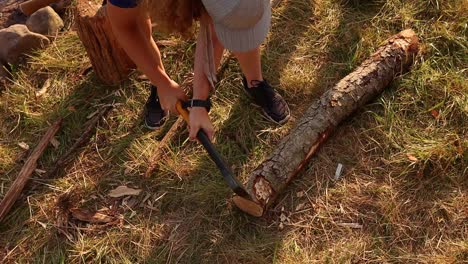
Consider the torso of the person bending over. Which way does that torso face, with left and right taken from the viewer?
facing the viewer

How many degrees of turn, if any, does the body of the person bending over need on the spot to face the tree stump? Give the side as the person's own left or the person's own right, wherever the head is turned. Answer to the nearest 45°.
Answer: approximately 135° to the person's own right

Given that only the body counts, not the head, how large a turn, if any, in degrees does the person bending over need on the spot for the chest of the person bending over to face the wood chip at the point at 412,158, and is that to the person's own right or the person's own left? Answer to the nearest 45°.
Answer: approximately 90° to the person's own left

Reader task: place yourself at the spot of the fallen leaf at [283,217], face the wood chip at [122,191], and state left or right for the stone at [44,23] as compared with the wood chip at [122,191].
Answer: right

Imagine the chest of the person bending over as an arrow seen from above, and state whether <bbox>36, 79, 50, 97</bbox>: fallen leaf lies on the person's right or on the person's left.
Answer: on the person's right

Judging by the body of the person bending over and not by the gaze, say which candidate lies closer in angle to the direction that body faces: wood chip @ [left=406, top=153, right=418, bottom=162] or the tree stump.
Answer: the wood chip

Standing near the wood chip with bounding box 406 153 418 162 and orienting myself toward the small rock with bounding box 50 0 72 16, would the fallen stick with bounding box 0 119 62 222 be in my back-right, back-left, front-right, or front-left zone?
front-left

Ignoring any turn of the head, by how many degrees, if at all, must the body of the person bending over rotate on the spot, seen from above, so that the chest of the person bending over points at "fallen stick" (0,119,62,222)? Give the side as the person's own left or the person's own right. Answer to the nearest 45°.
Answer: approximately 90° to the person's own right
